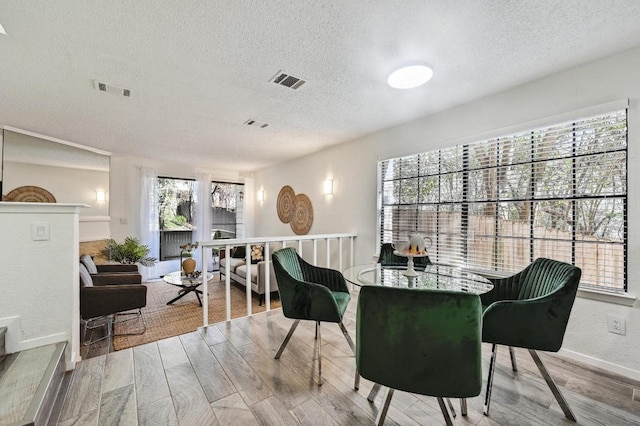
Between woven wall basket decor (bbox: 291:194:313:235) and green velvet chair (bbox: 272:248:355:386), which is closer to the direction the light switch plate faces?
the green velvet chair

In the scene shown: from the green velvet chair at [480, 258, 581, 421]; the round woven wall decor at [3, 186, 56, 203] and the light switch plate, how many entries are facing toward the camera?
2

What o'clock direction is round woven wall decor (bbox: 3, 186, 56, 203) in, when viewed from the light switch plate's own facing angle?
The round woven wall decor is roughly at 6 o'clock from the light switch plate.

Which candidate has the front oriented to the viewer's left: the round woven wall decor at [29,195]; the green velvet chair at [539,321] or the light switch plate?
the green velvet chair

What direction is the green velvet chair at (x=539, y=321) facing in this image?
to the viewer's left

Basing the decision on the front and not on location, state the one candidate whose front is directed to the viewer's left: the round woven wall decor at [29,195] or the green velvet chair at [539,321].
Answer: the green velvet chair

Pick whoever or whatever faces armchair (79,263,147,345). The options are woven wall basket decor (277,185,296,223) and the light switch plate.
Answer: the woven wall basket decor

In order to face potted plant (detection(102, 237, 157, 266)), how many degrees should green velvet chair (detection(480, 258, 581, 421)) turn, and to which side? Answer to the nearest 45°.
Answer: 0° — it already faces it

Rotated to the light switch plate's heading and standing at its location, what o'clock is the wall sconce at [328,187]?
The wall sconce is roughly at 9 o'clock from the light switch plate.

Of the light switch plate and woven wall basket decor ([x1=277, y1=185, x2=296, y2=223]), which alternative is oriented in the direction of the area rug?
the woven wall basket decor

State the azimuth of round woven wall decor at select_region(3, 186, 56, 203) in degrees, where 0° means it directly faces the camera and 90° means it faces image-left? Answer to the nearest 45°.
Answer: approximately 0°
